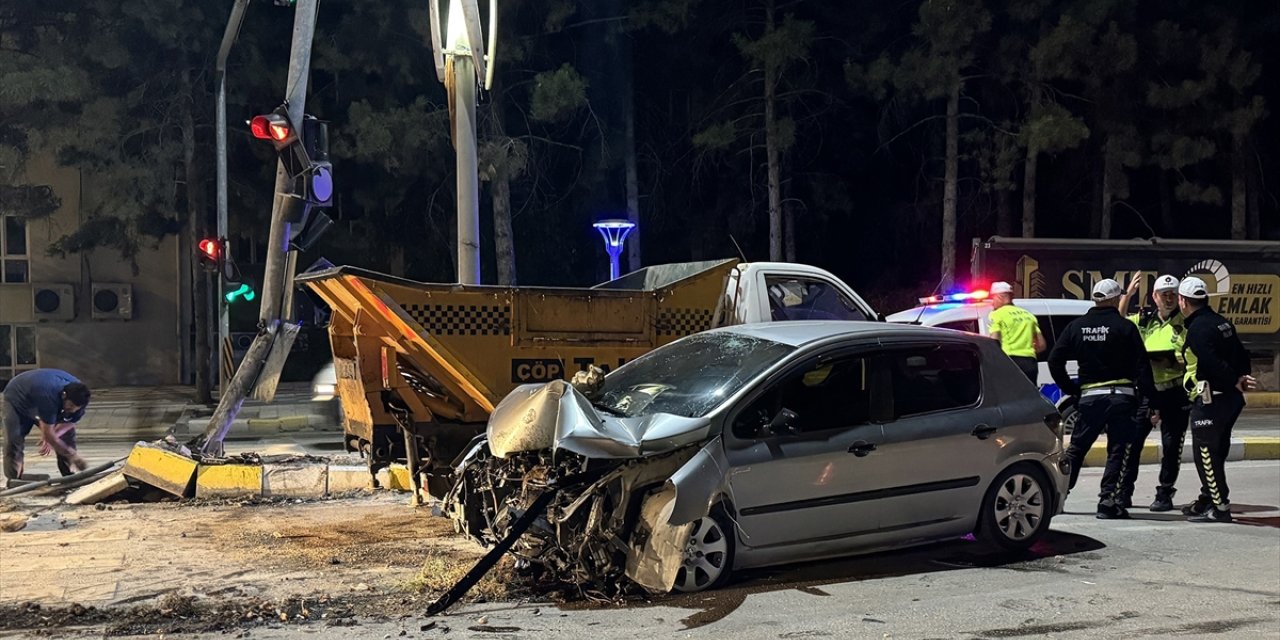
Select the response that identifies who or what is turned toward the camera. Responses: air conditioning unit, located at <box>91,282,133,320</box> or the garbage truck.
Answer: the air conditioning unit

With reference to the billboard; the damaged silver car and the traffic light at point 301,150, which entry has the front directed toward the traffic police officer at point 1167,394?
the billboard

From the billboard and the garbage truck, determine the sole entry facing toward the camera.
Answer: the billboard

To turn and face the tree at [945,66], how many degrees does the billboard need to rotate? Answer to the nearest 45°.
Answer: approximately 135° to its right

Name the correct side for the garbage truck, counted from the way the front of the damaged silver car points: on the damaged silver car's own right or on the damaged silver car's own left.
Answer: on the damaged silver car's own right

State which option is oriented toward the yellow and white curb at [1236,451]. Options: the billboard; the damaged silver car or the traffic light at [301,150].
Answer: the billboard

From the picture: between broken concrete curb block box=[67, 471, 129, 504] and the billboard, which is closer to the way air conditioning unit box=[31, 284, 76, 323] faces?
the broken concrete curb block

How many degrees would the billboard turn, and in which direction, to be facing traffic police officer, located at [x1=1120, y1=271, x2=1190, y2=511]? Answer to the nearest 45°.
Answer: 0° — it already faces them

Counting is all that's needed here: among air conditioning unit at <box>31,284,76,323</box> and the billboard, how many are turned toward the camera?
2

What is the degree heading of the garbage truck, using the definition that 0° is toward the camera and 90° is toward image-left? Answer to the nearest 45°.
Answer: approximately 225°

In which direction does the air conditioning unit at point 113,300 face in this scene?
toward the camera

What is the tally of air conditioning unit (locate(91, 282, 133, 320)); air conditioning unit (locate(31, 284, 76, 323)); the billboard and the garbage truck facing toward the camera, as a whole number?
3

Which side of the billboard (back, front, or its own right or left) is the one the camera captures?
front

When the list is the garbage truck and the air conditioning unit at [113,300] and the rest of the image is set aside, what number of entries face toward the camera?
1

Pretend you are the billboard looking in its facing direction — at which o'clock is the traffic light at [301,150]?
The traffic light is roughly at 1 o'clock from the billboard.
